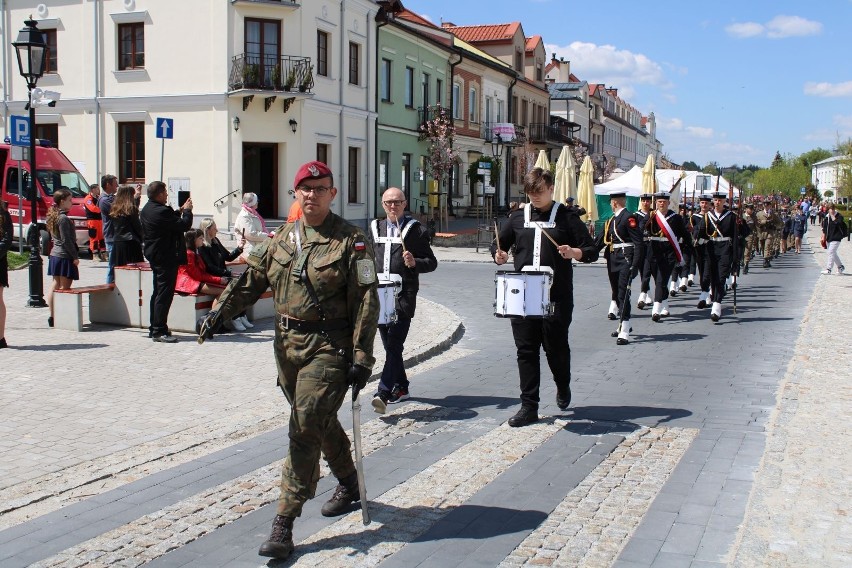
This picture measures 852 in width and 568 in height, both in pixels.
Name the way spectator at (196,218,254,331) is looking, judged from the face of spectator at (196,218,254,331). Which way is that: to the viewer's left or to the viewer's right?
to the viewer's right

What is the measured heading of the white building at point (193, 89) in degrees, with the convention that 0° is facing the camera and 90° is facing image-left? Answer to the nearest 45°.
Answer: approximately 315°

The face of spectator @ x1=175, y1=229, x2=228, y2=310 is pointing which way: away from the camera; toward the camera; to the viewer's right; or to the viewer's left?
to the viewer's right

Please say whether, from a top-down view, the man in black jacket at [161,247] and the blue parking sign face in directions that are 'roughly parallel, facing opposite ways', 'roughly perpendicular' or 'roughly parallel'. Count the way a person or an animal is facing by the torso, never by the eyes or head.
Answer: roughly perpendicular

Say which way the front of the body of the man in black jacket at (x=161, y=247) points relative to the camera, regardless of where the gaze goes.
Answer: to the viewer's right

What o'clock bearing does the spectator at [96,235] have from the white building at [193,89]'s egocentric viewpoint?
The spectator is roughly at 12 o'clock from the white building.

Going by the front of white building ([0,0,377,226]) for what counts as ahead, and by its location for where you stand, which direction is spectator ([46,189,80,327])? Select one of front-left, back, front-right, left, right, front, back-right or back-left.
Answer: front-right

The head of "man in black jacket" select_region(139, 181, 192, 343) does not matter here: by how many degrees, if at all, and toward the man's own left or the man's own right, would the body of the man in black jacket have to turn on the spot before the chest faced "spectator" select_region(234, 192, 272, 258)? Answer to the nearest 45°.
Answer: approximately 45° to the man's own left

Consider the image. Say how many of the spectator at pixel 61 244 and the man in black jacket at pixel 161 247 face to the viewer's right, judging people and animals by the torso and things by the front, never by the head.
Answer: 2

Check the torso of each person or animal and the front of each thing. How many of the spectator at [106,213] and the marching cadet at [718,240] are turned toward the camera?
1
